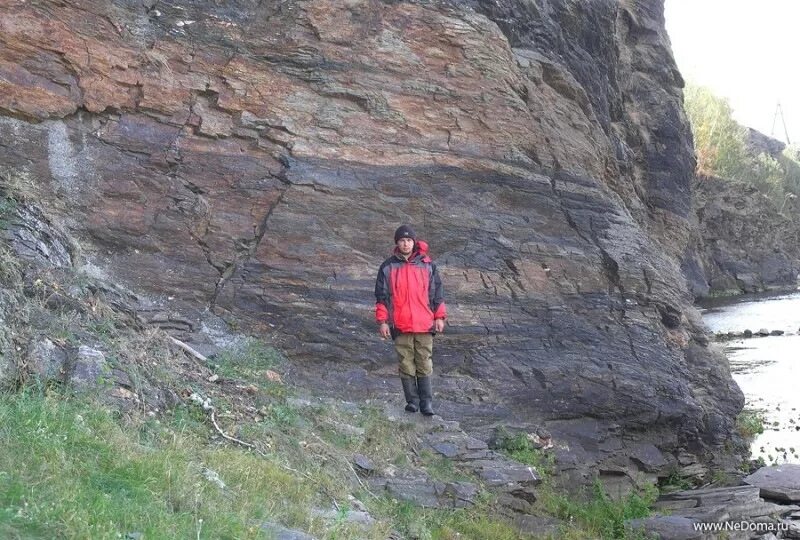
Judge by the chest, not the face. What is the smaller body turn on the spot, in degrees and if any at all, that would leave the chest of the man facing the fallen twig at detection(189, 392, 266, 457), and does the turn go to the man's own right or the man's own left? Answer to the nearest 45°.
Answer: approximately 45° to the man's own right

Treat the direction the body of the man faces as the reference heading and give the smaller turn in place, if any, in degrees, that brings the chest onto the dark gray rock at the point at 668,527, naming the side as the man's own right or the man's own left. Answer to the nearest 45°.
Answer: approximately 90° to the man's own left

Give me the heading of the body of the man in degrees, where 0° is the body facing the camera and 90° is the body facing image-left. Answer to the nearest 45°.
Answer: approximately 0°

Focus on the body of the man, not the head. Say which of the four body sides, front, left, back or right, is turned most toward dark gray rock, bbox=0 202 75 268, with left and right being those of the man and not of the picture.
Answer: right

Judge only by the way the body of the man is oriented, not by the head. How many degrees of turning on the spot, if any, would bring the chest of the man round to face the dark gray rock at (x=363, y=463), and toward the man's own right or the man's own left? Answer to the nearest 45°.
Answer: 0° — they already face it

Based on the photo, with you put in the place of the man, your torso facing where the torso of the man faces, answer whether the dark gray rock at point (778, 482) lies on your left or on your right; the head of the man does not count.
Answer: on your left
